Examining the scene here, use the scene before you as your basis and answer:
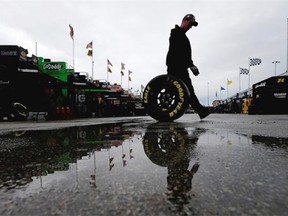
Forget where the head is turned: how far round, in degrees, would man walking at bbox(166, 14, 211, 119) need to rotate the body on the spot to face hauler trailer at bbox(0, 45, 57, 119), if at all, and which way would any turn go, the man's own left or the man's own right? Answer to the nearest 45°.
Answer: approximately 135° to the man's own left

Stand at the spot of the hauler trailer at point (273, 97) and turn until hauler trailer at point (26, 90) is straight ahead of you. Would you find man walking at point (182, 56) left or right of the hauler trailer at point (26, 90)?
left

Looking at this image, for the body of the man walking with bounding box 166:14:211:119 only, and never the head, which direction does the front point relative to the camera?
to the viewer's right

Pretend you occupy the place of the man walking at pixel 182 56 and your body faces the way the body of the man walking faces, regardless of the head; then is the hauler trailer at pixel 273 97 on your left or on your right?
on your left

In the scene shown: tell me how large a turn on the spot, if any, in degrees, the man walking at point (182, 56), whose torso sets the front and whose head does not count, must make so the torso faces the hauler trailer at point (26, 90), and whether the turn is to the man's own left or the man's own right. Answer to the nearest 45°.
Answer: approximately 135° to the man's own left

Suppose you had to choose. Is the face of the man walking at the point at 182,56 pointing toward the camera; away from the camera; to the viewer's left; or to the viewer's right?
to the viewer's right
